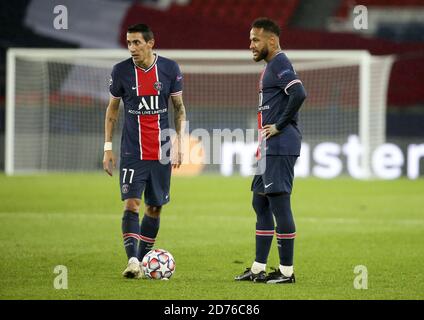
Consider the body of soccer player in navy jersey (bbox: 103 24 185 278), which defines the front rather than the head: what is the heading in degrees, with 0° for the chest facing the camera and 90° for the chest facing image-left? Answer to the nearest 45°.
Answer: approximately 0°

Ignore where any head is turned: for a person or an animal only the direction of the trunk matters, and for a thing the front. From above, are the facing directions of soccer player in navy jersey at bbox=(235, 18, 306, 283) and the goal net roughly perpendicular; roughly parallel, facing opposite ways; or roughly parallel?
roughly perpendicular

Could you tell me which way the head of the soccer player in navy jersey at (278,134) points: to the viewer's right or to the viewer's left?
to the viewer's left

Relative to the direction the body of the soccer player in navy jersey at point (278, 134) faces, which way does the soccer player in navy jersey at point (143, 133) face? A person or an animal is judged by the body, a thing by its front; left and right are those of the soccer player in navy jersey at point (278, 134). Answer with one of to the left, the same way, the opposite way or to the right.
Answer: to the left

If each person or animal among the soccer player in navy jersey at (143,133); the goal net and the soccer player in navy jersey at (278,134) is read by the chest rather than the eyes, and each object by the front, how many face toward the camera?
2

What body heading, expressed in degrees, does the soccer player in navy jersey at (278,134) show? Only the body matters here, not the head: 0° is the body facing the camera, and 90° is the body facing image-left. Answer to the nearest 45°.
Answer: approximately 90°

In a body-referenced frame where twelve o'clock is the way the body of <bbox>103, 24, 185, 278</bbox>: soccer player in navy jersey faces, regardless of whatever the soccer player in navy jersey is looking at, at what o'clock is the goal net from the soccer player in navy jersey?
The goal net is roughly at 6 o'clock from the soccer player in navy jersey.
